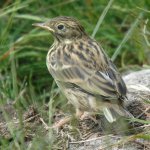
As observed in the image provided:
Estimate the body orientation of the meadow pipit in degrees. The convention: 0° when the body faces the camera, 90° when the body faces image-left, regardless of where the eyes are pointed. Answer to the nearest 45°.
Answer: approximately 135°
